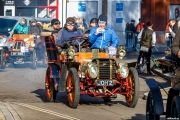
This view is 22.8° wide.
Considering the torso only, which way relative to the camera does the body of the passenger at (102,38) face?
toward the camera

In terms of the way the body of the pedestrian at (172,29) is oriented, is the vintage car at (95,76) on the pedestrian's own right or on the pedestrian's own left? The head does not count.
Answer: on the pedestrian's own left

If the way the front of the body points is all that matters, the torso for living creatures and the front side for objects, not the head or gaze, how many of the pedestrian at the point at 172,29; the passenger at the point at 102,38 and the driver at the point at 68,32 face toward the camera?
2

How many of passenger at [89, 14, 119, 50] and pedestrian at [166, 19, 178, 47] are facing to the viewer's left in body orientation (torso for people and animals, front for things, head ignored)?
1

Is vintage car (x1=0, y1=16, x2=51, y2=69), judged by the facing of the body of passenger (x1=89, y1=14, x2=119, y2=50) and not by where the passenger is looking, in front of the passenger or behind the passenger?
behind

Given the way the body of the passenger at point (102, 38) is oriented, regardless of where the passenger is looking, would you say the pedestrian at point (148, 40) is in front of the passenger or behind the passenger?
behind

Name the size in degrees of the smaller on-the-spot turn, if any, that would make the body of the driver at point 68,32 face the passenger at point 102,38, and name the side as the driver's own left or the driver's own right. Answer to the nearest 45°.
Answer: approximately 45° to the driver's own left

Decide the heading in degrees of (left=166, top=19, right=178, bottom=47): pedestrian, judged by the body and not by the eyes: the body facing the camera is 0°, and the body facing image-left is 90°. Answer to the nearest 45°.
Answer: approximately 90°

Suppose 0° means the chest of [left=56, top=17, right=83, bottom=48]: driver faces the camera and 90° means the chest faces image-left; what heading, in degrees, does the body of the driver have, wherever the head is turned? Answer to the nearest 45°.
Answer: approximately 0°

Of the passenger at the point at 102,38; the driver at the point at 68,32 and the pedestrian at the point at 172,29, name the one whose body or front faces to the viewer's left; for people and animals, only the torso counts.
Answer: the pedestrian
